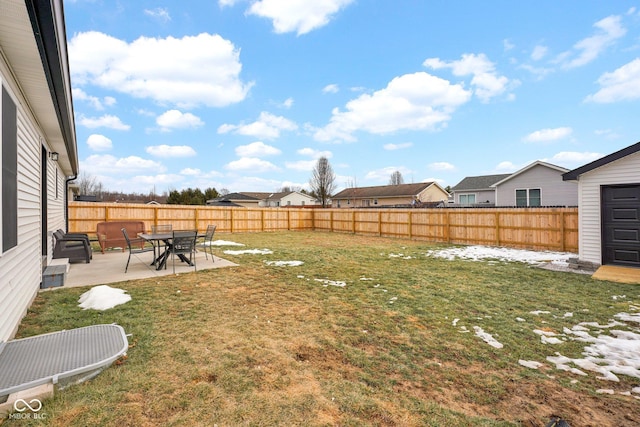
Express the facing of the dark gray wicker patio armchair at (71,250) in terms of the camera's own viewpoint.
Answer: facing to the right of the viewer

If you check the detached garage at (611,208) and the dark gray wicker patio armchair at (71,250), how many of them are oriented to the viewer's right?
1

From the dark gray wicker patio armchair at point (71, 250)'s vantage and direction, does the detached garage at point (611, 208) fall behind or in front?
in front

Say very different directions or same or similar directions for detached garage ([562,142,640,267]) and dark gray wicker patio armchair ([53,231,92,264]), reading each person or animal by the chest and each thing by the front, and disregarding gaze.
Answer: very different directions

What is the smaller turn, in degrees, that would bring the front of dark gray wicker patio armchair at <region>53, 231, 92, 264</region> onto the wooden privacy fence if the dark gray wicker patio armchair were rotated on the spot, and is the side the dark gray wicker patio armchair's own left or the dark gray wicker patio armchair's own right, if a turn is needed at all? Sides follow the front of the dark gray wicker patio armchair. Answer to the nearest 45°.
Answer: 0° — it already faces it

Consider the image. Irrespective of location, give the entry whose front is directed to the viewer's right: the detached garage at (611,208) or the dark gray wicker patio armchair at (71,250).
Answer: the dark gray wicker patio armchair

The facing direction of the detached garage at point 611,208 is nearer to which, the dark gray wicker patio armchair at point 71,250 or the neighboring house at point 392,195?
the dark gray wicker patio armchair

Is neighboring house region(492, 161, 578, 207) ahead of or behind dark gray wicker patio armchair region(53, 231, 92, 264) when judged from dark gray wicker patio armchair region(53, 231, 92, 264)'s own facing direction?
ahead
